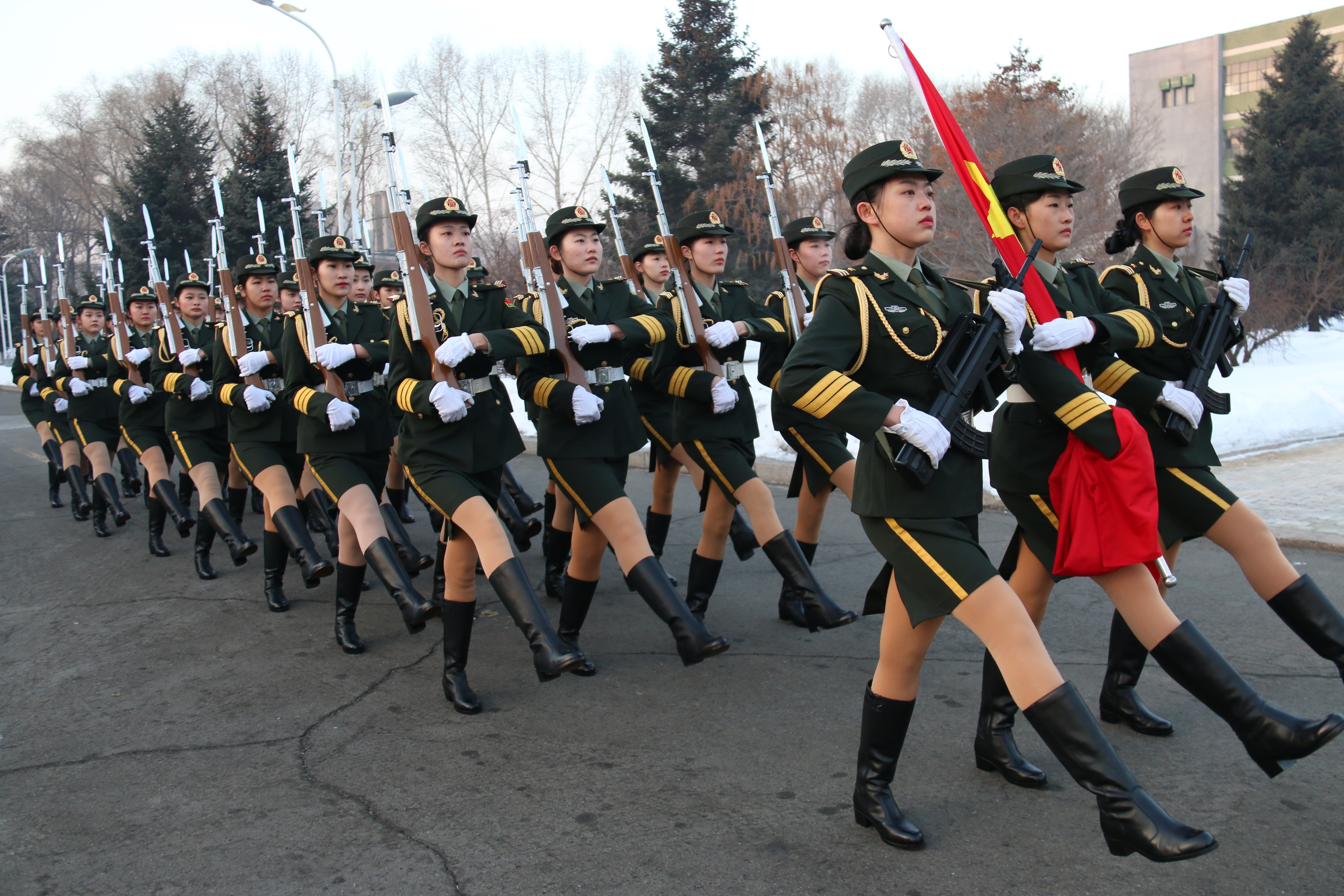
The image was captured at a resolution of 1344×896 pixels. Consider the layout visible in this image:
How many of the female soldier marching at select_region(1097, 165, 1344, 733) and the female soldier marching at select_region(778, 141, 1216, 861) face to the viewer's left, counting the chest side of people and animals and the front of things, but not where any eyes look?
0

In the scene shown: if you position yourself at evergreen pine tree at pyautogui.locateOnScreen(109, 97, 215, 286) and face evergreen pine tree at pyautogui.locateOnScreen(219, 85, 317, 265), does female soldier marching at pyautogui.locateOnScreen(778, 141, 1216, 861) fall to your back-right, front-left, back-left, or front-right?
front-right

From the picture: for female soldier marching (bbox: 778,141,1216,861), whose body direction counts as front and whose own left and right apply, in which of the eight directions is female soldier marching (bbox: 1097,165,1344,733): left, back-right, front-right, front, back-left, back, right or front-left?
left

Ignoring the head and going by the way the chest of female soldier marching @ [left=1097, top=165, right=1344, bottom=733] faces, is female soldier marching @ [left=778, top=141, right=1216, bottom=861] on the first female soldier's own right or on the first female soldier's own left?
on the first female soldier's own right

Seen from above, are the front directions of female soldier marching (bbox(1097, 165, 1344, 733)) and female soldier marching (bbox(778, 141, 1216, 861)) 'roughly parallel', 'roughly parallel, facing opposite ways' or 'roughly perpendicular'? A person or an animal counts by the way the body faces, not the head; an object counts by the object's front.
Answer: roughly parallel

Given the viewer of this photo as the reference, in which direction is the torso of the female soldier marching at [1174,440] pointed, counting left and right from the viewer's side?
facing the viewer and to the right of the viewer

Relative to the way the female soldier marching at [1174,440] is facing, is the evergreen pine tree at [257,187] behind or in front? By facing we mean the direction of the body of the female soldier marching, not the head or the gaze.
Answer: behind

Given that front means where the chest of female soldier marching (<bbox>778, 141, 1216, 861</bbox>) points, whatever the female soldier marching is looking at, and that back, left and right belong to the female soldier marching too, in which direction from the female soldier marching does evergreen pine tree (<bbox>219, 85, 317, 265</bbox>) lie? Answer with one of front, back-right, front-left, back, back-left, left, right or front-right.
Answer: back

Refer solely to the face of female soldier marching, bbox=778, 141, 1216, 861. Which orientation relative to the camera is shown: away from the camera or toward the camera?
toward the camera

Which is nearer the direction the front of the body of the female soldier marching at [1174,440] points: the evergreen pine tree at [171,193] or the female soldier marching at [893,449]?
the female soldier marching

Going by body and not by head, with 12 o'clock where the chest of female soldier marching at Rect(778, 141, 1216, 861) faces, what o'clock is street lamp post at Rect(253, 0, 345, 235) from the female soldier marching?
The street lamp post is roughly at 6 o'clock from the female soldier marching.
